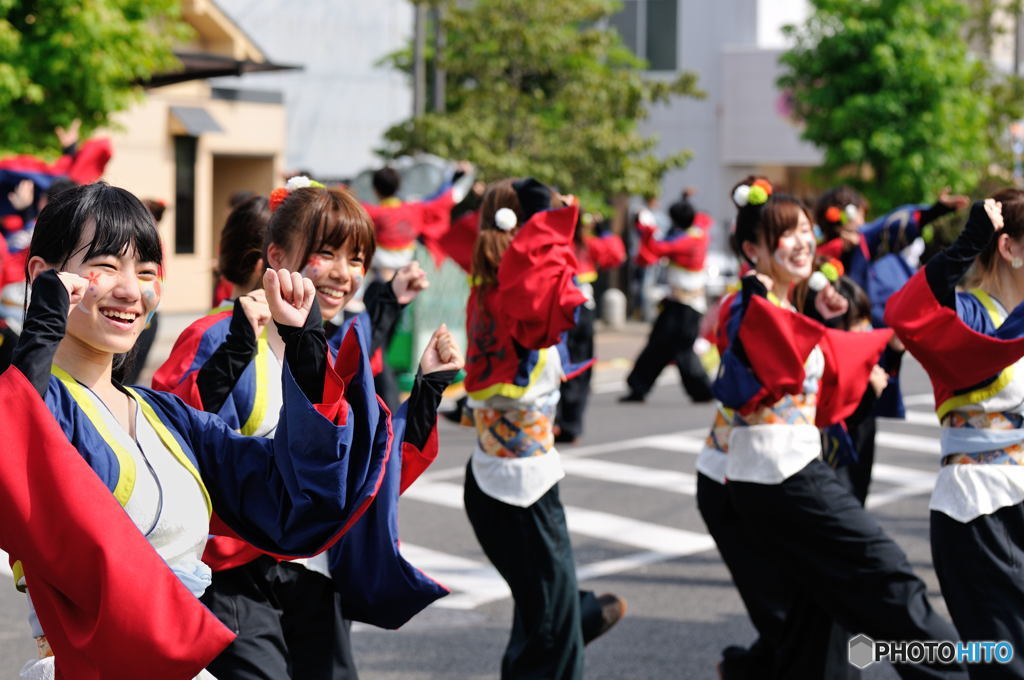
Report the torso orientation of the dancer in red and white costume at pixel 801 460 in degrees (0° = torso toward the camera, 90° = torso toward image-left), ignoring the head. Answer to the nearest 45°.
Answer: approximately 315°

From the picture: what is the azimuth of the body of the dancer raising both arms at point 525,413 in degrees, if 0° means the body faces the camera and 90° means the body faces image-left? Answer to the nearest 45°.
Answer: approximately 225°

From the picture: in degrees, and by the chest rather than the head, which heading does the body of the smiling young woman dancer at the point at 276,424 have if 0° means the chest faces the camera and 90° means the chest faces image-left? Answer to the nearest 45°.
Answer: approximately 315°

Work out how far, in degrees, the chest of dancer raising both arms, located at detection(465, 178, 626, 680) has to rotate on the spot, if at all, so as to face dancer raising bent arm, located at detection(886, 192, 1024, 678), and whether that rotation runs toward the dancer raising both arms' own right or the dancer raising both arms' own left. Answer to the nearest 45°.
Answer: approximately 90° to the dancer raising both arms' own right

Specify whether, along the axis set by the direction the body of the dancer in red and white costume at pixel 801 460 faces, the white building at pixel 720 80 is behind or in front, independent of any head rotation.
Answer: behind

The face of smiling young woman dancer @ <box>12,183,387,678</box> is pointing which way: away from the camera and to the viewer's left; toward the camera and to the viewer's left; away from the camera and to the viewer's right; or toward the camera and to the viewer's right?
toward the camera and to the viewer's right
